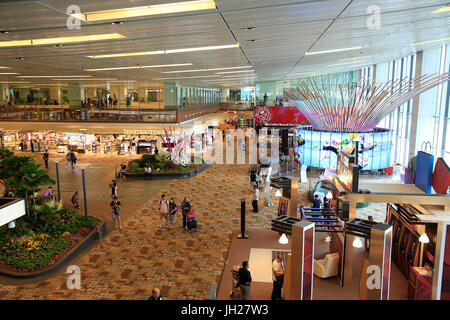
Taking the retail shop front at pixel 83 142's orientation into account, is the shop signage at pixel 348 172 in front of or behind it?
in front

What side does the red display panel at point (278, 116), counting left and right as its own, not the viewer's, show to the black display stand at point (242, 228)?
front

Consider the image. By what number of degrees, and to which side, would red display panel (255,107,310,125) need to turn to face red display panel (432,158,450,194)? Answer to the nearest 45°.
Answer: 0° — it already faces it

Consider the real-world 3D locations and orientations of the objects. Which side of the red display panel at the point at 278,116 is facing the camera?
front

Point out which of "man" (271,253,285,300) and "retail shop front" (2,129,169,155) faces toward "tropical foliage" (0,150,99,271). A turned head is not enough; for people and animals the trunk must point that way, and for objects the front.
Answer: the retail shop front

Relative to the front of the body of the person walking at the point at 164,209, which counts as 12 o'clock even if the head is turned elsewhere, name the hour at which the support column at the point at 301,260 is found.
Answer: The support column is roughly at 11 o'clock from the person walking.

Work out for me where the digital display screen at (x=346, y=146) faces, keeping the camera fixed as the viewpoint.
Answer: facing the viewer

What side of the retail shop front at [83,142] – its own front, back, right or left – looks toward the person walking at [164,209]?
front

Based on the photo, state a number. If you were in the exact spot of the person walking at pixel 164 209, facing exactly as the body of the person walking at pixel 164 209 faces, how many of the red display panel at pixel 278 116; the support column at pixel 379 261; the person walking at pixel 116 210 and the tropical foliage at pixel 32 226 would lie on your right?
2

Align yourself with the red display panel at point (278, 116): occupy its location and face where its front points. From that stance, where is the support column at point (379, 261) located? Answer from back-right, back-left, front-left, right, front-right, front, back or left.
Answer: front

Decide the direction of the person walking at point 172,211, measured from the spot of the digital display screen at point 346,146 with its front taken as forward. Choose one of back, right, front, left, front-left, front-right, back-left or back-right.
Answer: front-right

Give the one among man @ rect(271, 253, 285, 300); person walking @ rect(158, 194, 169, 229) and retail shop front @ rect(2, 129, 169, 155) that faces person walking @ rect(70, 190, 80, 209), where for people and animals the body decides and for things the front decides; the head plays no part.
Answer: the retail shop front
